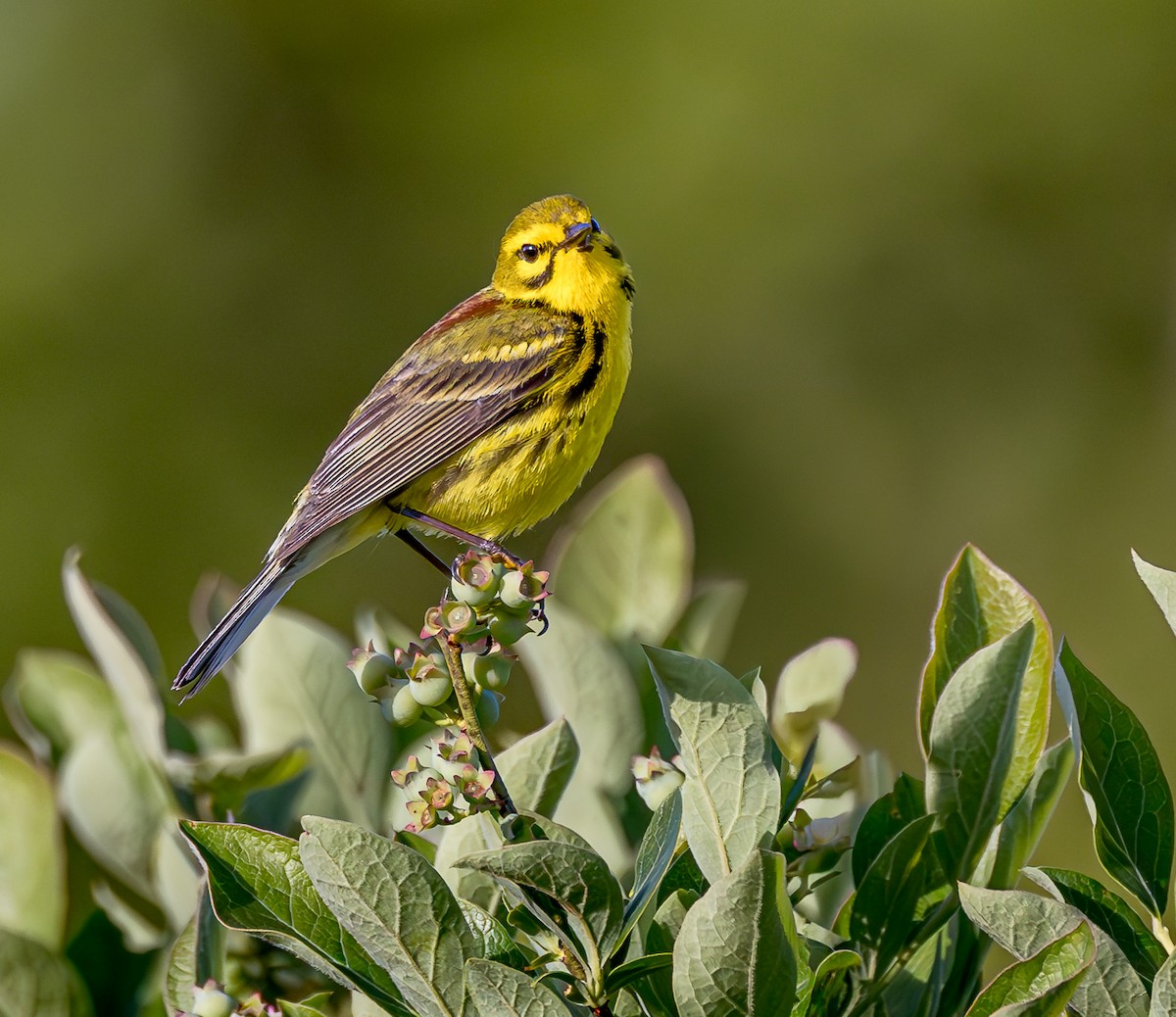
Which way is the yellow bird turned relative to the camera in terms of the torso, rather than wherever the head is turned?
to the viewer's right

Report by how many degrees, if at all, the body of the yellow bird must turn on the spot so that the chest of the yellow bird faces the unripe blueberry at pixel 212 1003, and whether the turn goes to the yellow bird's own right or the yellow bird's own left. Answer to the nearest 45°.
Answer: approximately 90° to the yellow bird's own right
